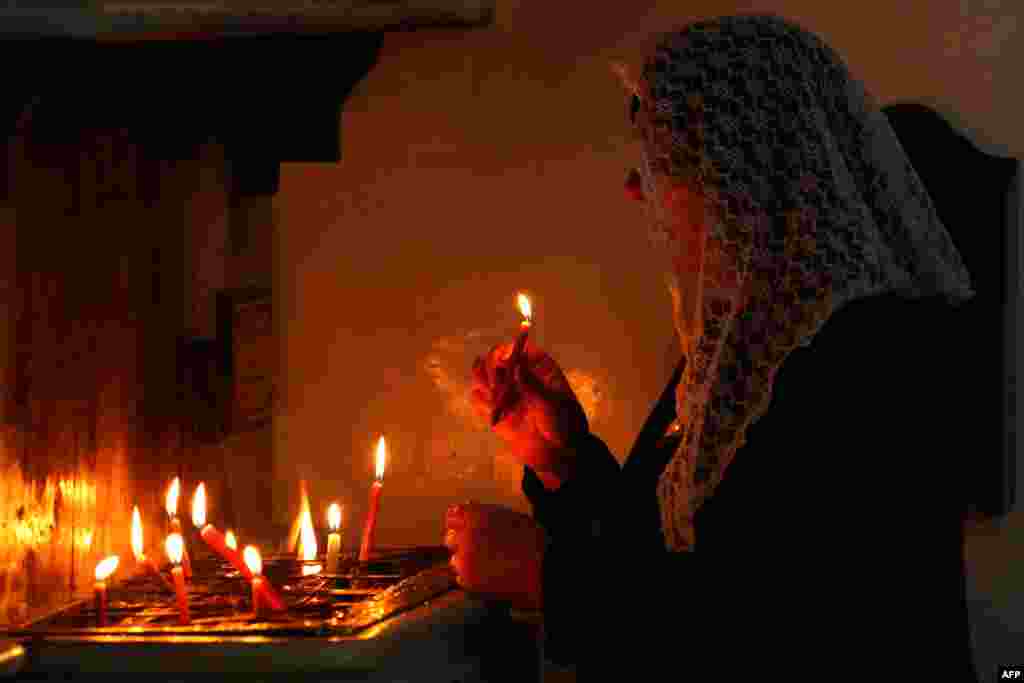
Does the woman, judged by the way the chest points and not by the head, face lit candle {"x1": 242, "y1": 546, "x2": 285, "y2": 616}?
yes

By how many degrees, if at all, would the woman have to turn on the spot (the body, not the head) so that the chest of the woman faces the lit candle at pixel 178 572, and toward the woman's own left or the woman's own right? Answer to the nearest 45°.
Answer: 0° — they already face it

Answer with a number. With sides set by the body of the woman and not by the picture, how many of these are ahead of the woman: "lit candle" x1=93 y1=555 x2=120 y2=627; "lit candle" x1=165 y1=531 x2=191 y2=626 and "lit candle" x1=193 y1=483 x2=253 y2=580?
3

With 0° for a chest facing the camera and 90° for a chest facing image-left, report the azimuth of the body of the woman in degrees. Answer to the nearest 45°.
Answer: approximately 90°

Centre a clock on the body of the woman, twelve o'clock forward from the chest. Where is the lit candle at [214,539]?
The lit candle is roughly at 12 o'clock from the woman.
